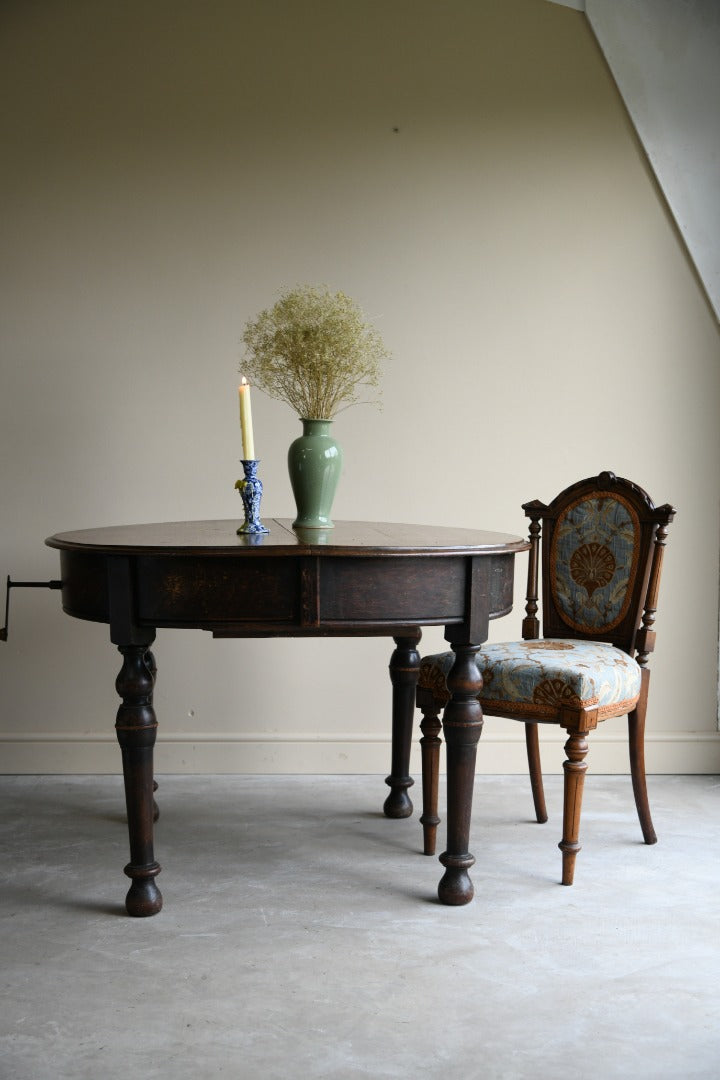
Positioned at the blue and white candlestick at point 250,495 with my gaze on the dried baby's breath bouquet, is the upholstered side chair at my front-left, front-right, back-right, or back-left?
front-right

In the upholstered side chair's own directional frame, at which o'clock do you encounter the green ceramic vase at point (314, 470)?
The green ceramic vase is roughly at 1 o'clock from the upholstered side chair.

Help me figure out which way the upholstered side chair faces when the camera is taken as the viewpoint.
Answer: facing the viewer and to the left of the viewer

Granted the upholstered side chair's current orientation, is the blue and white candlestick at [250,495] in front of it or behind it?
in front
